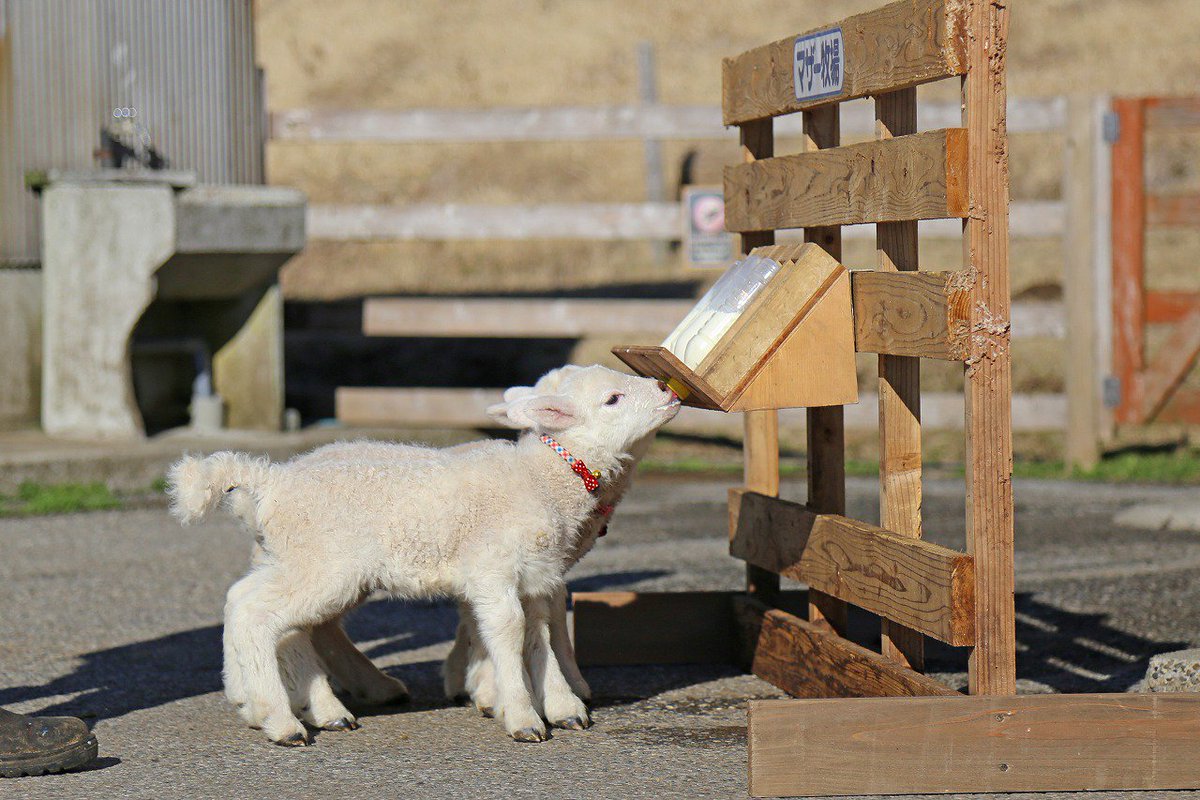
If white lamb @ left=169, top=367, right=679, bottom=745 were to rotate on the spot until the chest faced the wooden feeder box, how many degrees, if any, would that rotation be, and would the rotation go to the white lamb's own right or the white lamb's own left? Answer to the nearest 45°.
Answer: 0° — it already faces it

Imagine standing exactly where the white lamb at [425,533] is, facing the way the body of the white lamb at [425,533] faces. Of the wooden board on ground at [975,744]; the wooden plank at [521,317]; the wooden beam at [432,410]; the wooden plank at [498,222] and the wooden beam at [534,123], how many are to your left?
4

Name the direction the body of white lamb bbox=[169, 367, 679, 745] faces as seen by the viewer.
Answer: to the viewer's right

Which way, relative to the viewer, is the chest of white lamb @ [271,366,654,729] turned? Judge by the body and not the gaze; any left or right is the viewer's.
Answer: facing to the right of the viewer

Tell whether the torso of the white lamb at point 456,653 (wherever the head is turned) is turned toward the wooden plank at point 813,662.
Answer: yes

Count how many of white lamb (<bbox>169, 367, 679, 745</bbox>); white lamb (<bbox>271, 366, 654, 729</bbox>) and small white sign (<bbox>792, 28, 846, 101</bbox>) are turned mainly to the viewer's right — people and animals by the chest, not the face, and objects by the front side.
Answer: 2

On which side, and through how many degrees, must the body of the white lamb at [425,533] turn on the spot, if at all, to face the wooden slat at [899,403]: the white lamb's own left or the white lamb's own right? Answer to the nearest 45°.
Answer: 0° — it already faces it
